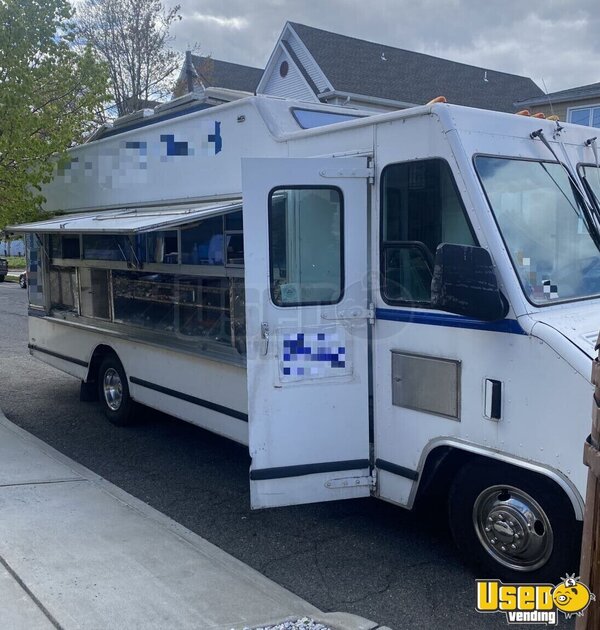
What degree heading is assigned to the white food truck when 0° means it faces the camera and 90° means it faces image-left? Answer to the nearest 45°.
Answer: approximately 315°

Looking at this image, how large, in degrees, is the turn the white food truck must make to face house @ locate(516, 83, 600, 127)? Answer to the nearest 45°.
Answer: approximately 90° to its left

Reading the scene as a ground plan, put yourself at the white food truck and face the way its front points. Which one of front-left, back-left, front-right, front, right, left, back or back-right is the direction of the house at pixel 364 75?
back-left

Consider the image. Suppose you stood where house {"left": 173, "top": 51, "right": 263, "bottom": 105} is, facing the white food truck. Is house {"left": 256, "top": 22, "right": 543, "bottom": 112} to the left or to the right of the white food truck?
left

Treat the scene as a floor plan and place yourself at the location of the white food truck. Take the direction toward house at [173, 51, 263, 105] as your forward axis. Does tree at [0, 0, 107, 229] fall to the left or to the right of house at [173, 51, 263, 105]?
left

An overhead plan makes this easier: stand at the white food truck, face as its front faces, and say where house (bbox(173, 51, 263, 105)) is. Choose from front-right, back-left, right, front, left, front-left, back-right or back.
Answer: back-left

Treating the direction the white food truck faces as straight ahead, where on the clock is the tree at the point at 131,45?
The tree is roughly at 7 o'clock from the white food truck.

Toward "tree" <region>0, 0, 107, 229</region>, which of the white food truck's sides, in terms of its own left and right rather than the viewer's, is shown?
back
